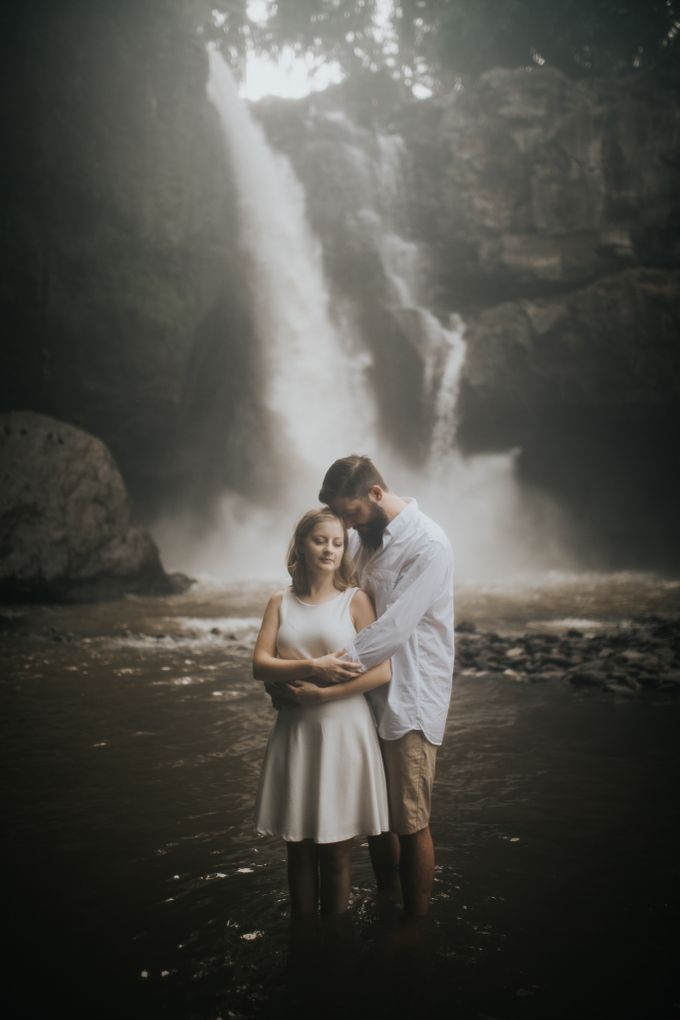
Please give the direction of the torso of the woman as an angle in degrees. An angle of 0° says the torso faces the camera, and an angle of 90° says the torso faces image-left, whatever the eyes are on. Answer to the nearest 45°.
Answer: approximately 0°

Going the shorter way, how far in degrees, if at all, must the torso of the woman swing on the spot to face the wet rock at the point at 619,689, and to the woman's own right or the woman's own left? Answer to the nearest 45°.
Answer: approximately 135° to the woman's own left

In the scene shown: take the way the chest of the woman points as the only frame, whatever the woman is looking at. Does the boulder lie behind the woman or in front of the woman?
behind

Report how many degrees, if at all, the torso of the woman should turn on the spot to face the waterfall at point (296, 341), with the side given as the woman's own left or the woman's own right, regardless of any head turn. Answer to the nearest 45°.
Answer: approximately 180°

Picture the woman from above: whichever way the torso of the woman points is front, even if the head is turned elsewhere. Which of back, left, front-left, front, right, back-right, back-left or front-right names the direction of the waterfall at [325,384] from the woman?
back

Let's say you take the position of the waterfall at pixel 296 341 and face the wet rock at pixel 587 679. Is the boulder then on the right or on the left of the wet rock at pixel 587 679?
right
